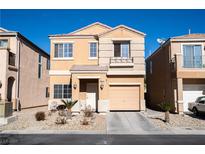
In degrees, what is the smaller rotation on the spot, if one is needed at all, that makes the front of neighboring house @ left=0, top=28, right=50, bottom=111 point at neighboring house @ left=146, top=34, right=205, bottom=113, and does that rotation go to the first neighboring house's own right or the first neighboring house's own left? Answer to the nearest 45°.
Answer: approximately 90° to the first neighboring house's own left

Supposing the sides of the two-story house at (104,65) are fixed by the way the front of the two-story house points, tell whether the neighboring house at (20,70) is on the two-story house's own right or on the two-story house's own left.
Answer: on the two-story house's own right

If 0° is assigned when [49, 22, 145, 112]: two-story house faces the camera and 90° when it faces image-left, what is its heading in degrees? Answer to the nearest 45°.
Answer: approximately 0°

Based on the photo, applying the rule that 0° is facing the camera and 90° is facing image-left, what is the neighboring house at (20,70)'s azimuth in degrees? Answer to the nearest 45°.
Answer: approximately 45°

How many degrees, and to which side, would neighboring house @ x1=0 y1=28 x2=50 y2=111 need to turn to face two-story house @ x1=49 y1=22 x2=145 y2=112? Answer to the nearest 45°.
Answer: approximately 90° to its left

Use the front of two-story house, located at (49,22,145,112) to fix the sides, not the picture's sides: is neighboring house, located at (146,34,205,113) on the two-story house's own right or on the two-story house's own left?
on the two-story house's own left
